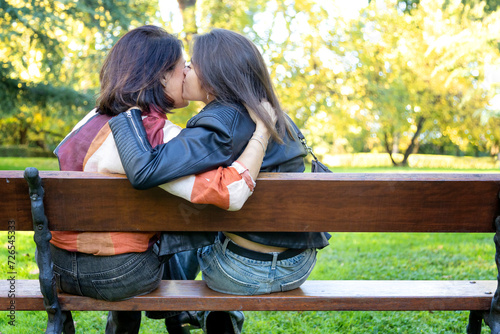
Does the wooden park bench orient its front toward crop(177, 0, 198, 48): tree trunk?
yes

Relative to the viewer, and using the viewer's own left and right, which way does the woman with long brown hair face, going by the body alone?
facing away from the viewer and to the left of the viewer

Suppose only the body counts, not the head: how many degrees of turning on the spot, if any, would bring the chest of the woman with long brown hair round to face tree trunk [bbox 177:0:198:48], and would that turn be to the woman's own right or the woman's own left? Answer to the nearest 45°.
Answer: approximately 45° to the woman's own right

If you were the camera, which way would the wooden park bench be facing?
facing away from the viewer

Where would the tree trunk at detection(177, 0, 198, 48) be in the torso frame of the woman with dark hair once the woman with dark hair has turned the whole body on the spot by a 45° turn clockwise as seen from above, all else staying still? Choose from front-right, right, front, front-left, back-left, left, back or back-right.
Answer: left

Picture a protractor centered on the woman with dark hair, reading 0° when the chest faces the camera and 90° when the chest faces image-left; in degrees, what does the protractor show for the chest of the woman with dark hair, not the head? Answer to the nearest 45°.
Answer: approximately 225°
